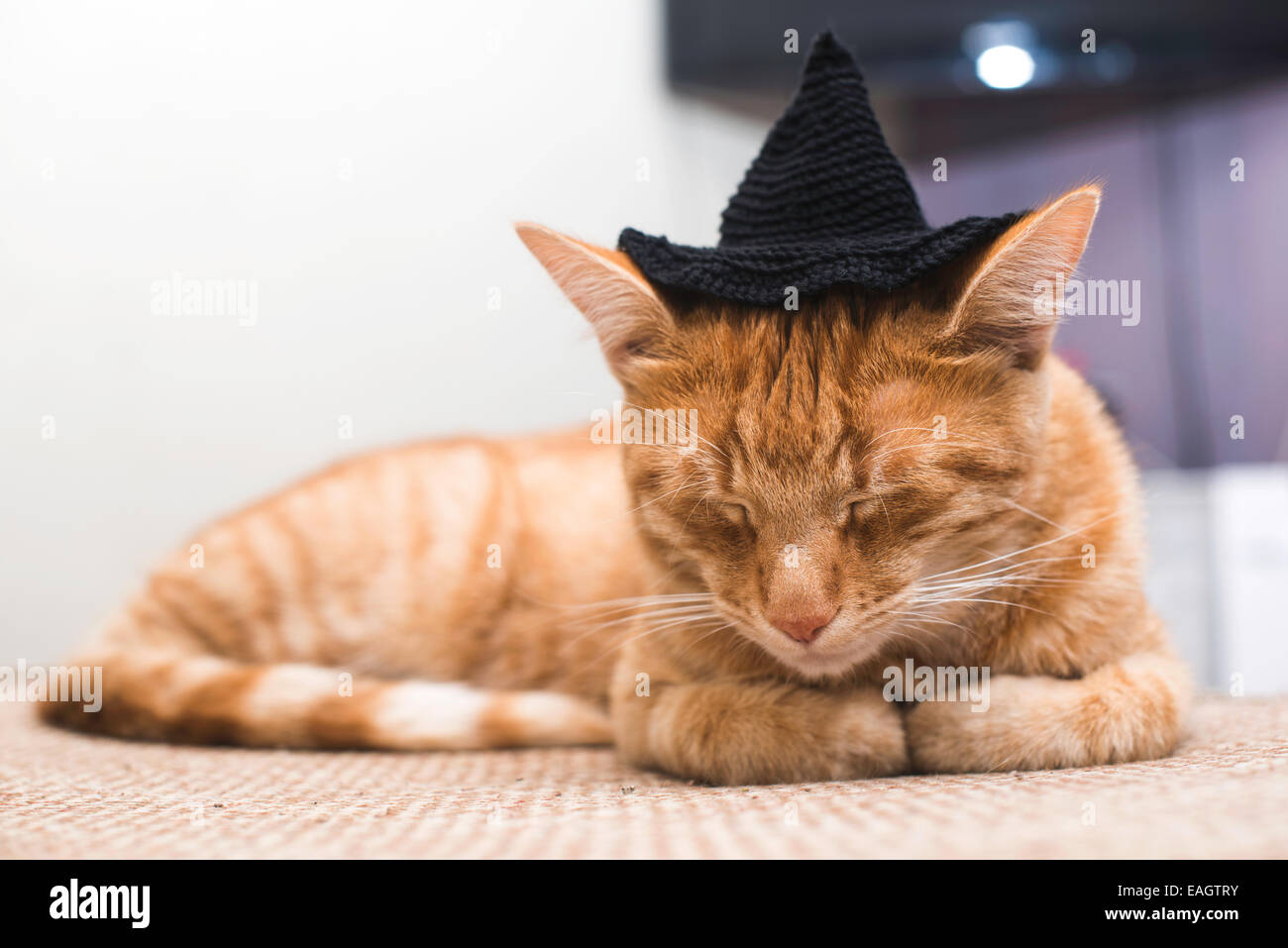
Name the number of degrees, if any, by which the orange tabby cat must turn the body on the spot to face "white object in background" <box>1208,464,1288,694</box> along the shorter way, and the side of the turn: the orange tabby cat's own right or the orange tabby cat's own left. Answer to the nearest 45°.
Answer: approximately 90° to the orange tabby cat's own left

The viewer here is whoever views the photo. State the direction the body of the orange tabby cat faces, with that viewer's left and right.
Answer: facing the viewer and to the right of the viewer
